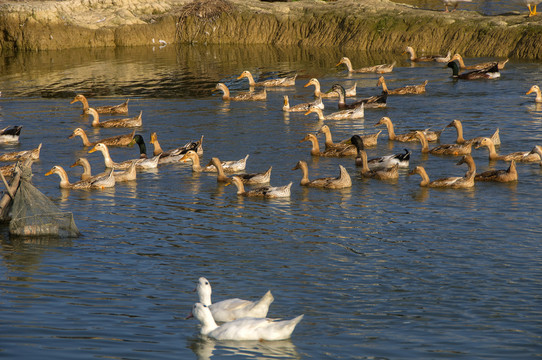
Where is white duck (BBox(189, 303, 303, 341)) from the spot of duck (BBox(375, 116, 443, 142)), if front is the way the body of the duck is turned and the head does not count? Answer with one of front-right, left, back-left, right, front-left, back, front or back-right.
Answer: left

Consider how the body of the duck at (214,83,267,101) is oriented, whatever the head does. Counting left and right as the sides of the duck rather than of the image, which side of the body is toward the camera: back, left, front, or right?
left

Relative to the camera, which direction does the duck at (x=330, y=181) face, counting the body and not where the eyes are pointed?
to the viewer's left

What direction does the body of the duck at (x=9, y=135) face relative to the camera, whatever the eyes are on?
to the viewer's left

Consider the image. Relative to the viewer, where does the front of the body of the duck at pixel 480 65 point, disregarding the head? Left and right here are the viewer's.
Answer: facing to the left of the viewer

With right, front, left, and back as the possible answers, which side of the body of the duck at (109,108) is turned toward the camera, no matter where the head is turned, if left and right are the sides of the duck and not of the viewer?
left

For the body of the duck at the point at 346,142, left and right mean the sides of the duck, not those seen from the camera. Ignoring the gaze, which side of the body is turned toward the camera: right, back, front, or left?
left

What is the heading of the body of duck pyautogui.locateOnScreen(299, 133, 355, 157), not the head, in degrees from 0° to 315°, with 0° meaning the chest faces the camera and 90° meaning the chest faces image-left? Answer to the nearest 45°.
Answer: approximately 90°

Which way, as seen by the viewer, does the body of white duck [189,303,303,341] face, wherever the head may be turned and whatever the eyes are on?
to the viewer's left

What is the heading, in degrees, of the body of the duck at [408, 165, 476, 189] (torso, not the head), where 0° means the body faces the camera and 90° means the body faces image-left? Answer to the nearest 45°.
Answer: approximately 90°

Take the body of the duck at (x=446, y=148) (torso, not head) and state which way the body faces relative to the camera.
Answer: to the viewer's left

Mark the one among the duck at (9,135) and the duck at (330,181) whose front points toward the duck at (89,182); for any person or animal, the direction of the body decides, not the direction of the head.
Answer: the duck at (330,181)

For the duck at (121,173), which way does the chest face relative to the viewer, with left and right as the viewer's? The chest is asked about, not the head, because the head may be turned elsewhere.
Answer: facing to the left of the viewer

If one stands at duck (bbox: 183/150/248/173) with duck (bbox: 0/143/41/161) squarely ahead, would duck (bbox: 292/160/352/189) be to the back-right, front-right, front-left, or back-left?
back-left

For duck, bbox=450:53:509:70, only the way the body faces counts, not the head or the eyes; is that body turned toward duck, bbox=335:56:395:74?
yes

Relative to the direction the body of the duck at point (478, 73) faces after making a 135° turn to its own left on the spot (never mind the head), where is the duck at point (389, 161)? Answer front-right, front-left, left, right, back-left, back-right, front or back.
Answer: front-right

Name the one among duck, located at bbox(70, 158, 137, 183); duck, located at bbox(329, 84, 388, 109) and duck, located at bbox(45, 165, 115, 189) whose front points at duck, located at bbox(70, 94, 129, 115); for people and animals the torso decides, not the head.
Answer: duck, located at bbox(329, 84, 388, 109)

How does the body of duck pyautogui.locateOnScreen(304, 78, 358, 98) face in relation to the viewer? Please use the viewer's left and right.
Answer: facing to the left of the viewer

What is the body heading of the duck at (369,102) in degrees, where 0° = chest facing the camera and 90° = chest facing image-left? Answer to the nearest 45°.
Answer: approximately 90°
